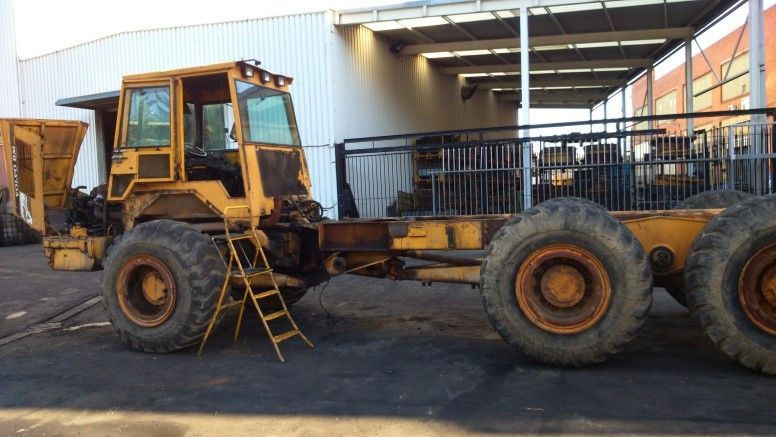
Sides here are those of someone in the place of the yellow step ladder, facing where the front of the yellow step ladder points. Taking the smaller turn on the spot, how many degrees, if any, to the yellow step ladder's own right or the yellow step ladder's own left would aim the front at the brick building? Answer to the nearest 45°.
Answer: approximately 90° to the yellow step ladder's own left

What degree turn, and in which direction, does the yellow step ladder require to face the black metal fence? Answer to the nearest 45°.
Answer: approximately 90° to its left

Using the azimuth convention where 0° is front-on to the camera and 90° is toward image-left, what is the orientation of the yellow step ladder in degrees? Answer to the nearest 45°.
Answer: approximately 315°
